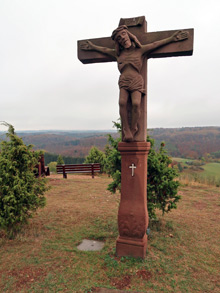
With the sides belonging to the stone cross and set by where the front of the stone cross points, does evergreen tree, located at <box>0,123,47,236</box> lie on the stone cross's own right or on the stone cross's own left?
on the stone cross's own right

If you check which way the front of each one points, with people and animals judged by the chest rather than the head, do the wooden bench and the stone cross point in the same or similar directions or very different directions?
very different directions

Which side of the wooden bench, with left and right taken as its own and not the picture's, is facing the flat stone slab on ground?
back

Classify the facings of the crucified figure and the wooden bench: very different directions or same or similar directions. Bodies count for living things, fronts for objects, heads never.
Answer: very different directions

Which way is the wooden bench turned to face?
away from the camera

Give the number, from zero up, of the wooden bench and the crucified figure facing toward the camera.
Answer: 1

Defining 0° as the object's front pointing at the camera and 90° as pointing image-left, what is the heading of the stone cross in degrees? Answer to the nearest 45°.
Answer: approximately 0°

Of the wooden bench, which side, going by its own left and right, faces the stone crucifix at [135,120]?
back
